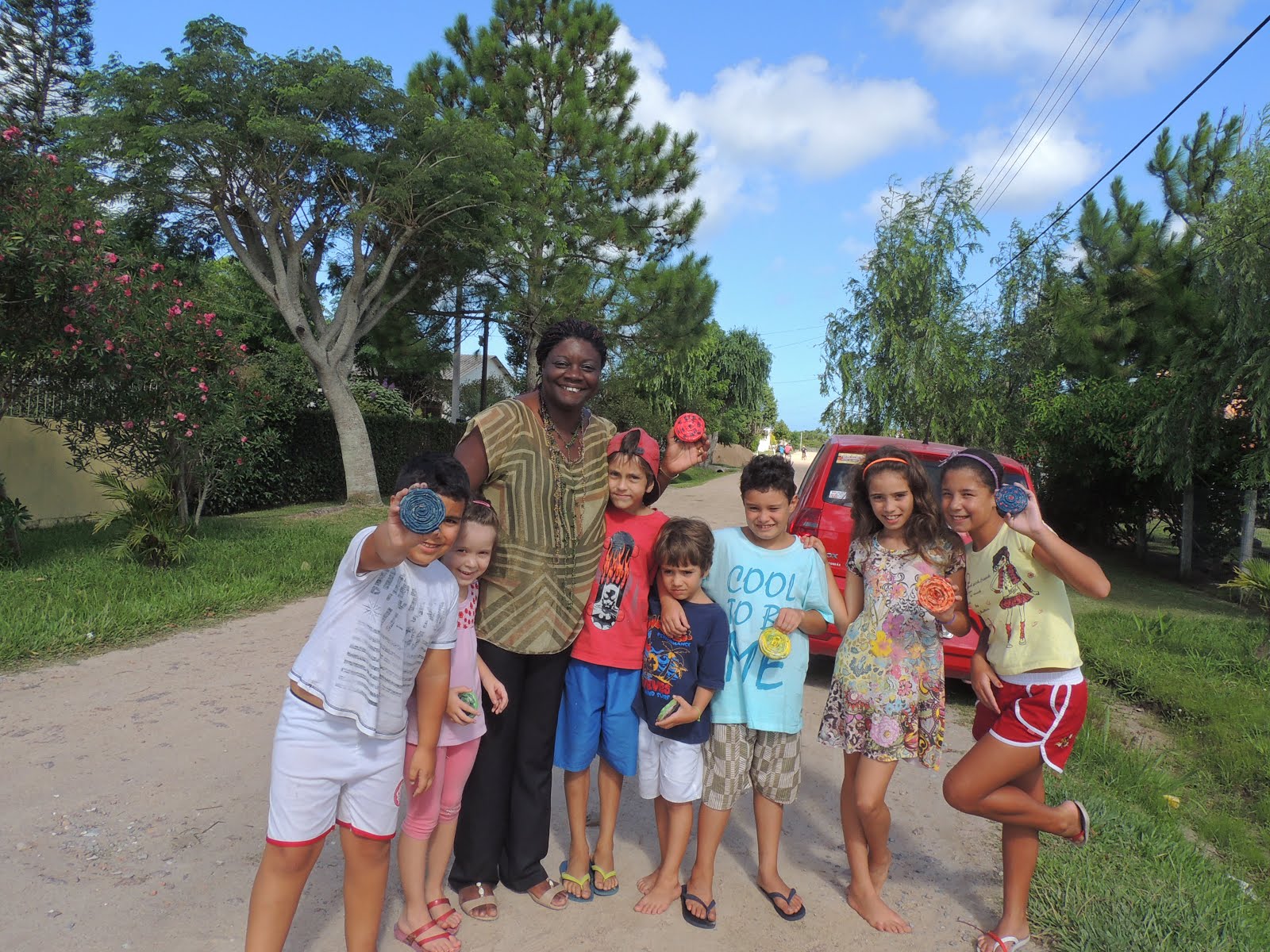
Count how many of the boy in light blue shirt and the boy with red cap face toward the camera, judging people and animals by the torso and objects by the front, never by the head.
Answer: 2

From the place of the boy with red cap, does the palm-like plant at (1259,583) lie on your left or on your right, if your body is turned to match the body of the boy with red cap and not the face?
on your left

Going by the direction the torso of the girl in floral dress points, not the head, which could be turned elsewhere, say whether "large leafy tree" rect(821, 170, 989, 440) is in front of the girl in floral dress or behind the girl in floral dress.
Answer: behind

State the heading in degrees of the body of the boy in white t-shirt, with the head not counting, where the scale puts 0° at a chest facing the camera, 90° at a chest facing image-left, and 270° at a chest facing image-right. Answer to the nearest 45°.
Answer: approximately 315°

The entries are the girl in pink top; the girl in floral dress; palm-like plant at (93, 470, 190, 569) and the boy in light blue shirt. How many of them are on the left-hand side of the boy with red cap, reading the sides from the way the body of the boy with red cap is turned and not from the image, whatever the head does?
2

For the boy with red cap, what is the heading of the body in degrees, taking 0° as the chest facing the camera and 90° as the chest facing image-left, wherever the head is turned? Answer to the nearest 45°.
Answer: approximately 0°

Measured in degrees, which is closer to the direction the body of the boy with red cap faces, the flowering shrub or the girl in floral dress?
the girl in floral dress

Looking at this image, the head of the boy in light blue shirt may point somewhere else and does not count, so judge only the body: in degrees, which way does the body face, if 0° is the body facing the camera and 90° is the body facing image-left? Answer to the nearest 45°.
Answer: approximately 0°

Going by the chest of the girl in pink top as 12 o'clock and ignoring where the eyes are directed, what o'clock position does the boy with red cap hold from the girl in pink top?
The boy with red cap is roughly at 10 o'clock from the girl in pink top.
